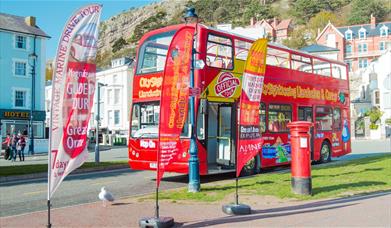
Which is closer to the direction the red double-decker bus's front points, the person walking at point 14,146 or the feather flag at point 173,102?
the feather flag

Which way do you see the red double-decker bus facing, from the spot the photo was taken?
facing the viewer and to the left of the viewer

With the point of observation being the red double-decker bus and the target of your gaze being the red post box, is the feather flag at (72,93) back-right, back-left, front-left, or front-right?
front-right

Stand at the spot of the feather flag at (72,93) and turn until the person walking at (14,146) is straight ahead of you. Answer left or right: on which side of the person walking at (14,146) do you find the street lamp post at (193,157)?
right

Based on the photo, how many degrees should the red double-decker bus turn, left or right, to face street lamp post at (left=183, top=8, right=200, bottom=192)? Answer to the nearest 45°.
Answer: approximately 45° to its left

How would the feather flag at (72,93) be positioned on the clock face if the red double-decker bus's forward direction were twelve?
The feather flag is roughly at 11 o'clock from the red double-decker bus.

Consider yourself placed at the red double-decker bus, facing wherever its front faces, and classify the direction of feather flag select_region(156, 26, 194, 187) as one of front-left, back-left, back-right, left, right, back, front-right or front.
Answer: front-left

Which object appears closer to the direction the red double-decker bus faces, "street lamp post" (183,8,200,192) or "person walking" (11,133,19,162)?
the street lamp post

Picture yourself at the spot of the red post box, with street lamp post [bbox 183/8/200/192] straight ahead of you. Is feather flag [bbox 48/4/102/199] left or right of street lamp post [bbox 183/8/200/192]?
left

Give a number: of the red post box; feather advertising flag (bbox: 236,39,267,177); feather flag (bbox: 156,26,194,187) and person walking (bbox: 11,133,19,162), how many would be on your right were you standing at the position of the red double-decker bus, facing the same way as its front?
1

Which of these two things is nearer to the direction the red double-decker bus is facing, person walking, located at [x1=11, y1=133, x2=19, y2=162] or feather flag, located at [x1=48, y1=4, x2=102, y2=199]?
the feather flag

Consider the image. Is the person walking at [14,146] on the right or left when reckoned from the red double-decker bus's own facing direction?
on its right

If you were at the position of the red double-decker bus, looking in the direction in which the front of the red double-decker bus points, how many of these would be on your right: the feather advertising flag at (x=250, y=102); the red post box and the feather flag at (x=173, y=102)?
0

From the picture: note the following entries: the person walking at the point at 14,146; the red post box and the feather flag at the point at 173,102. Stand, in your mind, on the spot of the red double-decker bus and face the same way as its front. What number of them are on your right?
1

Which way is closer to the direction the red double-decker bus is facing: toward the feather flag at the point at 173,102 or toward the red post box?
the feather flag

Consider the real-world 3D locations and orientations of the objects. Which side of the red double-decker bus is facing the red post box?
left
